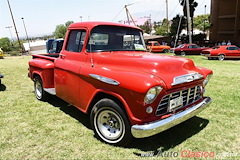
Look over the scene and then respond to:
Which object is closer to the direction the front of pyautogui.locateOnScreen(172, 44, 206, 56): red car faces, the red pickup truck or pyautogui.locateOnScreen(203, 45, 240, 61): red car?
the red pickup truck

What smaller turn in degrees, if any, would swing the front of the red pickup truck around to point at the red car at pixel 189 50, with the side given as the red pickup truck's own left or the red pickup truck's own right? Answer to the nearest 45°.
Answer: approximately 90° to the red pickup truck's own left

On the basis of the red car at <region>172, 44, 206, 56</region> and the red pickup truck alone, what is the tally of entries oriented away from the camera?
0

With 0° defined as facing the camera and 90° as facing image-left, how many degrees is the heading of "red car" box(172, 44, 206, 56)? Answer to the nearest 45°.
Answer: approximately 45°

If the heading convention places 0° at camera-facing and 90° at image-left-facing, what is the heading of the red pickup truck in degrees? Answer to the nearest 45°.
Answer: approximately 315°

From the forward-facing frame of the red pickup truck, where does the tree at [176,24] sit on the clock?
The tree is roughly at 8 o'clock from the red pickup truck.

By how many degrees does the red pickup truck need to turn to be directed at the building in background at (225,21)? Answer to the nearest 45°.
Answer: approximately 90° to its left

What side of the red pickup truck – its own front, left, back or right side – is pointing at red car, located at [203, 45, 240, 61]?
left

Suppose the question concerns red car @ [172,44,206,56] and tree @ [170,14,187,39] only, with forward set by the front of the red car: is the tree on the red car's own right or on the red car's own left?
on the red car's own right

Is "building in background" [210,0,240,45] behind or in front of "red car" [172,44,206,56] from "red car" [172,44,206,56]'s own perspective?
behind
